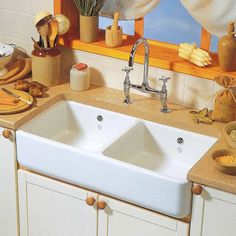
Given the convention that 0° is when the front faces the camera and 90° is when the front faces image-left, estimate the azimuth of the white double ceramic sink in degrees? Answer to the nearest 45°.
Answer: approximately 45°

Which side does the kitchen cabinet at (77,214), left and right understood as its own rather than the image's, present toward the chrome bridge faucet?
back

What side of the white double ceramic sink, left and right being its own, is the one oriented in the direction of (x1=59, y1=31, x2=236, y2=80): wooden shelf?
back

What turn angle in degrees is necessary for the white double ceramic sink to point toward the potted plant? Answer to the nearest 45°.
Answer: approximately 135° to its right
